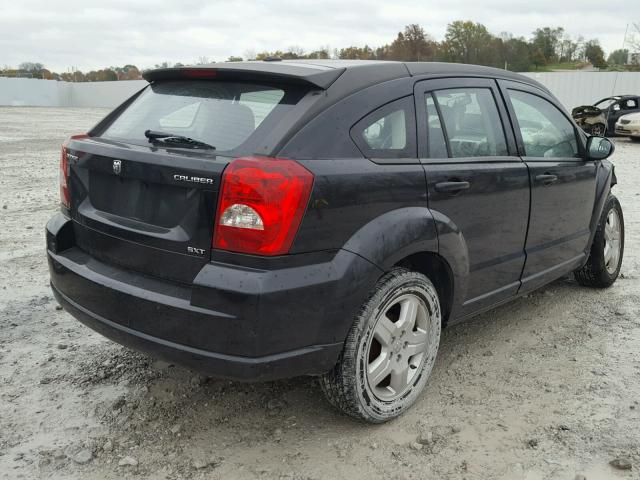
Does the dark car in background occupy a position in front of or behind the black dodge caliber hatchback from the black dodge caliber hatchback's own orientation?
in front

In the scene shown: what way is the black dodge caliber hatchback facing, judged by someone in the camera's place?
facing away from the viewer and to the right of the viewer

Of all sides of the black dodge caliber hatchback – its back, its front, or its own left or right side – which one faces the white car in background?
front
